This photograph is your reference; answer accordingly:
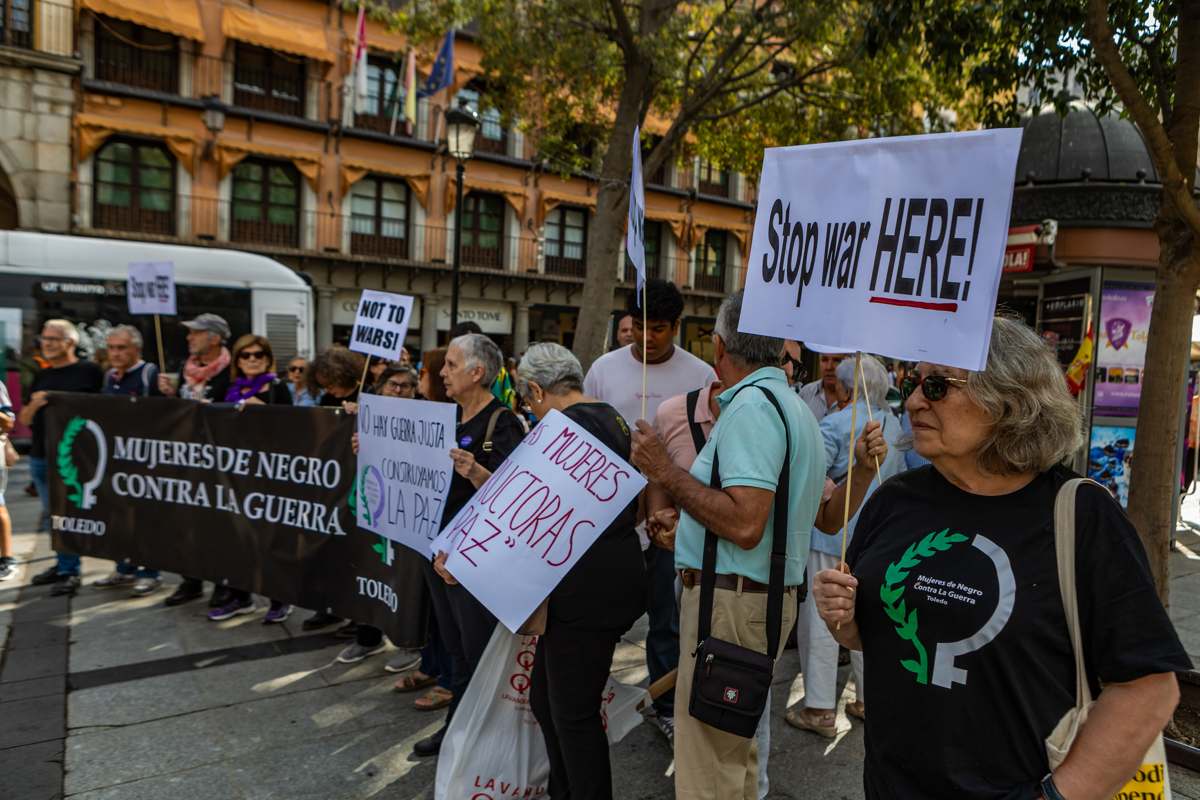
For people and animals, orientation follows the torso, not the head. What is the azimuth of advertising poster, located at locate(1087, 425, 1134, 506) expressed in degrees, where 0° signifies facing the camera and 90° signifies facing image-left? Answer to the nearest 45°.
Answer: approximately 0°

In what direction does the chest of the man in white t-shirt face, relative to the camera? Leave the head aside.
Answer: toward the camera

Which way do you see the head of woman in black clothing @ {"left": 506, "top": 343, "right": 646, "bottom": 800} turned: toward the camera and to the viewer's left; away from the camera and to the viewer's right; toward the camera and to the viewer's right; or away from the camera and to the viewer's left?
away from the camera and to the viewer's left

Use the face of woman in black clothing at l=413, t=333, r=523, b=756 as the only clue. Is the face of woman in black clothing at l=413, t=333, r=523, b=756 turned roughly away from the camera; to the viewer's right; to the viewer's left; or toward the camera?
to the viewer's left

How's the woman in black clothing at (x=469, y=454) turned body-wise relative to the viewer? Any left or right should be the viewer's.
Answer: facing the viewer and to the left of the viewer

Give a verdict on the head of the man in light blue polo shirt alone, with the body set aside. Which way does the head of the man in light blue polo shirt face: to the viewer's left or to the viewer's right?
to the viewer's left

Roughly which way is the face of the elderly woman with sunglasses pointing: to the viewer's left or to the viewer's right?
to the viewer's left

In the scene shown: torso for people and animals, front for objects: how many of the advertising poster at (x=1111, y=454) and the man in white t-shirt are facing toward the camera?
2

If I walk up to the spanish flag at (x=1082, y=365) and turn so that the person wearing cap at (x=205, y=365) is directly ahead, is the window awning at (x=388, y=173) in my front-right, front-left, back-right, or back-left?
front-right

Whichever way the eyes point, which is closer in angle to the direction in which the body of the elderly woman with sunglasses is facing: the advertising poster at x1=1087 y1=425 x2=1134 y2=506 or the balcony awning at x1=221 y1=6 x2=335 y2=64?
the balcony awning

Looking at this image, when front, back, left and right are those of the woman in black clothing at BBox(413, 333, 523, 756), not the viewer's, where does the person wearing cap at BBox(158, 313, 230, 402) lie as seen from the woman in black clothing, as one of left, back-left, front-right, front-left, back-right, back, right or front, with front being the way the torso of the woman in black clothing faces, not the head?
right
